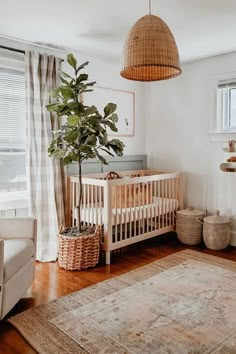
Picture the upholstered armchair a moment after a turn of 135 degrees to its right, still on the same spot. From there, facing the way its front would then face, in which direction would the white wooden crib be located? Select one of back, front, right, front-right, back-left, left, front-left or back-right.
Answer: back-right

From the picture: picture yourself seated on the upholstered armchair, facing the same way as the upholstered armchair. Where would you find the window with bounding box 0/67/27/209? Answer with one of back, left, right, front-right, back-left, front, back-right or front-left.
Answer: back-left

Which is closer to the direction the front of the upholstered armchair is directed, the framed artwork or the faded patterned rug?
the faded patterned rug

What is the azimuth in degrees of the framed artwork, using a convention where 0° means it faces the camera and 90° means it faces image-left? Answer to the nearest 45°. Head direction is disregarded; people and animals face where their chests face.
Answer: approximately 315°

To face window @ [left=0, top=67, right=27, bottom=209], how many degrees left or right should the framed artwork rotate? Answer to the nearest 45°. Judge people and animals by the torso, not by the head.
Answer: approximately 90° to its right

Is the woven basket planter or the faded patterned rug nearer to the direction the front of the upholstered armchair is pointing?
the faded patterned rug

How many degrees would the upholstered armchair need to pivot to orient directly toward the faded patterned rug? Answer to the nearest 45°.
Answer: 0° — it already faces it
